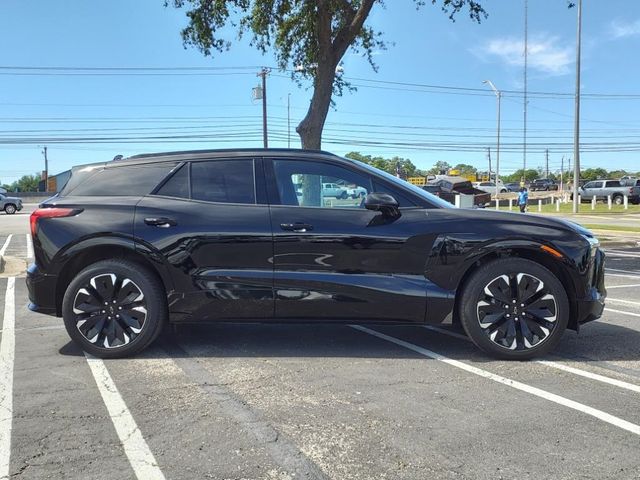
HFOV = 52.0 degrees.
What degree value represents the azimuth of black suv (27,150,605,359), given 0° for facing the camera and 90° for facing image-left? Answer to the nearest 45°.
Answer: approximately 270°

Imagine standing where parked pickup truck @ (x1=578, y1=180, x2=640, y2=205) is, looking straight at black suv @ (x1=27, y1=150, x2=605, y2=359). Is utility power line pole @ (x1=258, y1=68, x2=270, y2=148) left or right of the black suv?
right

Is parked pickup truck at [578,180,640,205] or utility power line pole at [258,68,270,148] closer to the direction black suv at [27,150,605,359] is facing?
the parked pickup truck
